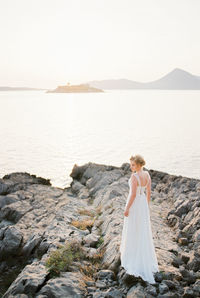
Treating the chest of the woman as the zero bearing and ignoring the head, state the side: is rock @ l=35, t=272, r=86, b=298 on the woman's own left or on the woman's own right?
on the woman's own left

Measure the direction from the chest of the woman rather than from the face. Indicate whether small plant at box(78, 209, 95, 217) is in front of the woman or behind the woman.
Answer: in front

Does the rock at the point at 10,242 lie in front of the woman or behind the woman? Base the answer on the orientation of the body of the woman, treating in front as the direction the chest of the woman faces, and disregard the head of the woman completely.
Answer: in front

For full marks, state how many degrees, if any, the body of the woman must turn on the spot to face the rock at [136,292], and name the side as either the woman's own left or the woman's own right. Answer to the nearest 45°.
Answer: approximately 135° to the woman's own left

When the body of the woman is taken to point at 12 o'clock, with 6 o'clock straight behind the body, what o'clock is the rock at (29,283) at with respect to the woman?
The rock is roughly at 10 o'clock from the woman.

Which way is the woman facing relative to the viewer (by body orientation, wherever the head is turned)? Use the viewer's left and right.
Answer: facing away from the viewer and to the left of the viewer

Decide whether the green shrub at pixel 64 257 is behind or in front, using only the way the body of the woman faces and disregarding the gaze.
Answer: in front
